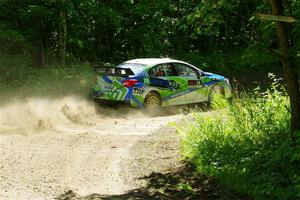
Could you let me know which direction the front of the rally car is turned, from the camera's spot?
facing away from the viewer and to the right of the viewer

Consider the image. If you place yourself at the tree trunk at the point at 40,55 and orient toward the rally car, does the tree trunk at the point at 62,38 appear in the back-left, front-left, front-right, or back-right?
front-left

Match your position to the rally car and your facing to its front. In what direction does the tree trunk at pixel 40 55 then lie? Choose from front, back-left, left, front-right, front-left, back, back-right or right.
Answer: left

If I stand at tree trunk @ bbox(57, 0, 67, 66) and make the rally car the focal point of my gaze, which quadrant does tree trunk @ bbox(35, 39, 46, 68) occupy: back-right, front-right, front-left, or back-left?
back-right

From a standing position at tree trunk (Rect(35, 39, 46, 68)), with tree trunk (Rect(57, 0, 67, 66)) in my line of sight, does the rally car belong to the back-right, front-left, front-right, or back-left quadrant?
front-right

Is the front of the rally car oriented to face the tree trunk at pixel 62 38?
no
